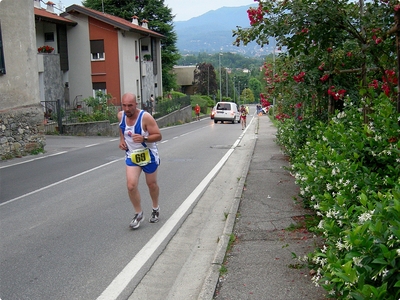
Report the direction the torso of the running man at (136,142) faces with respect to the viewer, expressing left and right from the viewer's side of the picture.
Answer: facing the viewer and to the left of the viewer

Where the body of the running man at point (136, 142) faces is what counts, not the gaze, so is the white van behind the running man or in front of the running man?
behind

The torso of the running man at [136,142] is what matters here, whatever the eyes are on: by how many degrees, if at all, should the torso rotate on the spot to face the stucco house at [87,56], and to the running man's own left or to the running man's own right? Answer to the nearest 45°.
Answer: approximately 135° to the running man's own right

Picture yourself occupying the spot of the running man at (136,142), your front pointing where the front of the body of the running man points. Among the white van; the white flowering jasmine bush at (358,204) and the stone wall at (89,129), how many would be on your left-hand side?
1

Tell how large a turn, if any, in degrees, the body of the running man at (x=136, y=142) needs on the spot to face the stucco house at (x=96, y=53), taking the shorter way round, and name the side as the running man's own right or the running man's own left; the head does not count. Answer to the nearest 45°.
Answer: approximately 135° to the running man's own right

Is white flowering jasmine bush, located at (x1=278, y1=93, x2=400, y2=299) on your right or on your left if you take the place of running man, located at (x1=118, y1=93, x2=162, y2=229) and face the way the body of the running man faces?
on your left

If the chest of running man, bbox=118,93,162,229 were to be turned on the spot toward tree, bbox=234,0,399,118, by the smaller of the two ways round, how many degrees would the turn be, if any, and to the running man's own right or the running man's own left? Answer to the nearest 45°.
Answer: approximately 135° to the running man's own left

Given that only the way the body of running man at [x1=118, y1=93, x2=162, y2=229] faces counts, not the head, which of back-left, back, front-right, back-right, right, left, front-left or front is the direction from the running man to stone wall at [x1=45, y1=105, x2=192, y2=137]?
back-right

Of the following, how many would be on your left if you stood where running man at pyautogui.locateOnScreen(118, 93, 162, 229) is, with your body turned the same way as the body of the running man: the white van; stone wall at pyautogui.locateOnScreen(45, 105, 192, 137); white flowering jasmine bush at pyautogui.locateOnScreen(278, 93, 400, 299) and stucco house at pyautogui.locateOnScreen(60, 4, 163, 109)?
1
